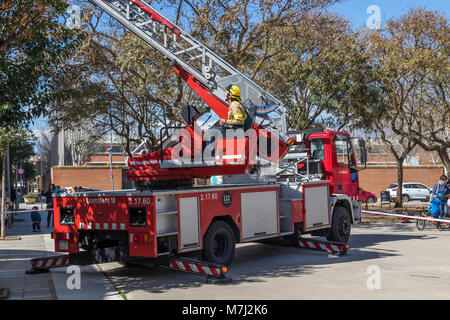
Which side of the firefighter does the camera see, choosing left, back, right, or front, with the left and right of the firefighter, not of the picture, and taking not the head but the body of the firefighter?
left

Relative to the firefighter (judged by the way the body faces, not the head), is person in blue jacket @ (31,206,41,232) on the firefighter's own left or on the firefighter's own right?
on the firefighter's own right

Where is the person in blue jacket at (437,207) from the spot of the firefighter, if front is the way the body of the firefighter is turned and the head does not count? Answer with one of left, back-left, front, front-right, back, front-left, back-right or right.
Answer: back-right

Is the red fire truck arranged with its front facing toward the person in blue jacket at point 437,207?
yes

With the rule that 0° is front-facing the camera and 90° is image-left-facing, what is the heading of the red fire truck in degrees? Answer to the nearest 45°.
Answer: approximately 225°

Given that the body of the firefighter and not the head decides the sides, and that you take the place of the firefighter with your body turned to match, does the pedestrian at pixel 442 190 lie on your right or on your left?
on your right
